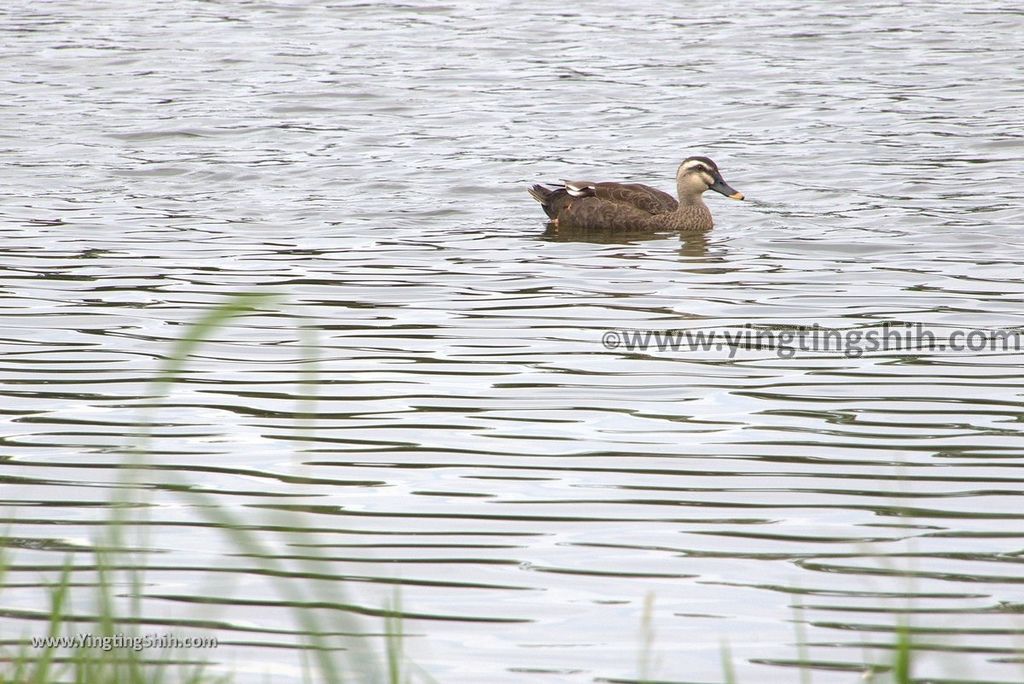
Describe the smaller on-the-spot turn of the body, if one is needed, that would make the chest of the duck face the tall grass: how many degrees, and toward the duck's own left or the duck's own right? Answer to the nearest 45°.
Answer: approximately 90° to the duck's own right

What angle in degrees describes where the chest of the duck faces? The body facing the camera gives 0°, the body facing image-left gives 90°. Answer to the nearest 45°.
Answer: approximately 270°
